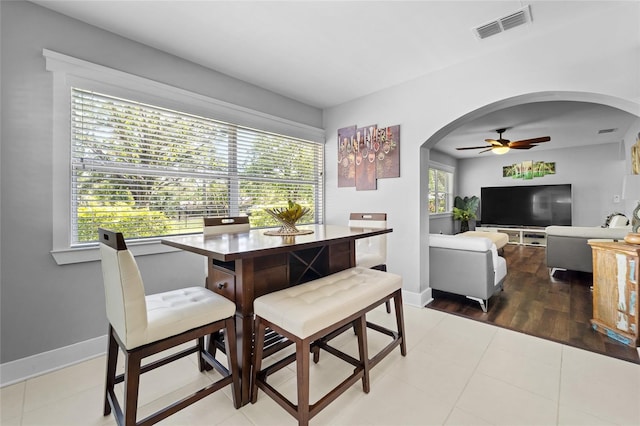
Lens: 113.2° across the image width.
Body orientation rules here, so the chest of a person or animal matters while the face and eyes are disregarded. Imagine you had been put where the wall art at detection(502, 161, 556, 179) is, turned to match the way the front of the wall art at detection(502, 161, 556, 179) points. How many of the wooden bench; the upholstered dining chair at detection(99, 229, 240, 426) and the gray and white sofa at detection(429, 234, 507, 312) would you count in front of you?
3

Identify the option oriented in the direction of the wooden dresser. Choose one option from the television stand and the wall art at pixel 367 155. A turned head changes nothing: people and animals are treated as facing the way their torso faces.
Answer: the television stand

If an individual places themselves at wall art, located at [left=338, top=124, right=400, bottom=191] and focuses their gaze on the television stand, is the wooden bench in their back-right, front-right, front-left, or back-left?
back-right

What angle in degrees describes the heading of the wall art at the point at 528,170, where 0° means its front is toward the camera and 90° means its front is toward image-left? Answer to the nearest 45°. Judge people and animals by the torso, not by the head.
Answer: approximately 0°

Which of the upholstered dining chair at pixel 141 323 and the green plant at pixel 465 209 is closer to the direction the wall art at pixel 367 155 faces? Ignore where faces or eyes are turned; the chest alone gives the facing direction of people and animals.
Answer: the upholstered dining chair

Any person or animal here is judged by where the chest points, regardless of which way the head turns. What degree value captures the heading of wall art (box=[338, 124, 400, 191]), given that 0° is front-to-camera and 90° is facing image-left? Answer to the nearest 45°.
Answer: approximately 45°

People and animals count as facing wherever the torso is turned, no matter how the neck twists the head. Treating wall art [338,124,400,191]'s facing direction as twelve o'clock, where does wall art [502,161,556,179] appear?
wall art [502,161,556,179] is roughly at 6 o'clock from wall art [338,124,400,191].

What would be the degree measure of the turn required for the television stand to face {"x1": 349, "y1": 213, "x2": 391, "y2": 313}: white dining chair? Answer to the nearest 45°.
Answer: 0° — it already faces it

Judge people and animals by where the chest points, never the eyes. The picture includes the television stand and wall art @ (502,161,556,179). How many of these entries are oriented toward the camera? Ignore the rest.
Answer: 2

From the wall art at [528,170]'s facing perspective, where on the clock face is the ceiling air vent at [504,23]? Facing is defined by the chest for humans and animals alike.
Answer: The ceiling air vent is roughly at 12 o'clock from the wall art.
